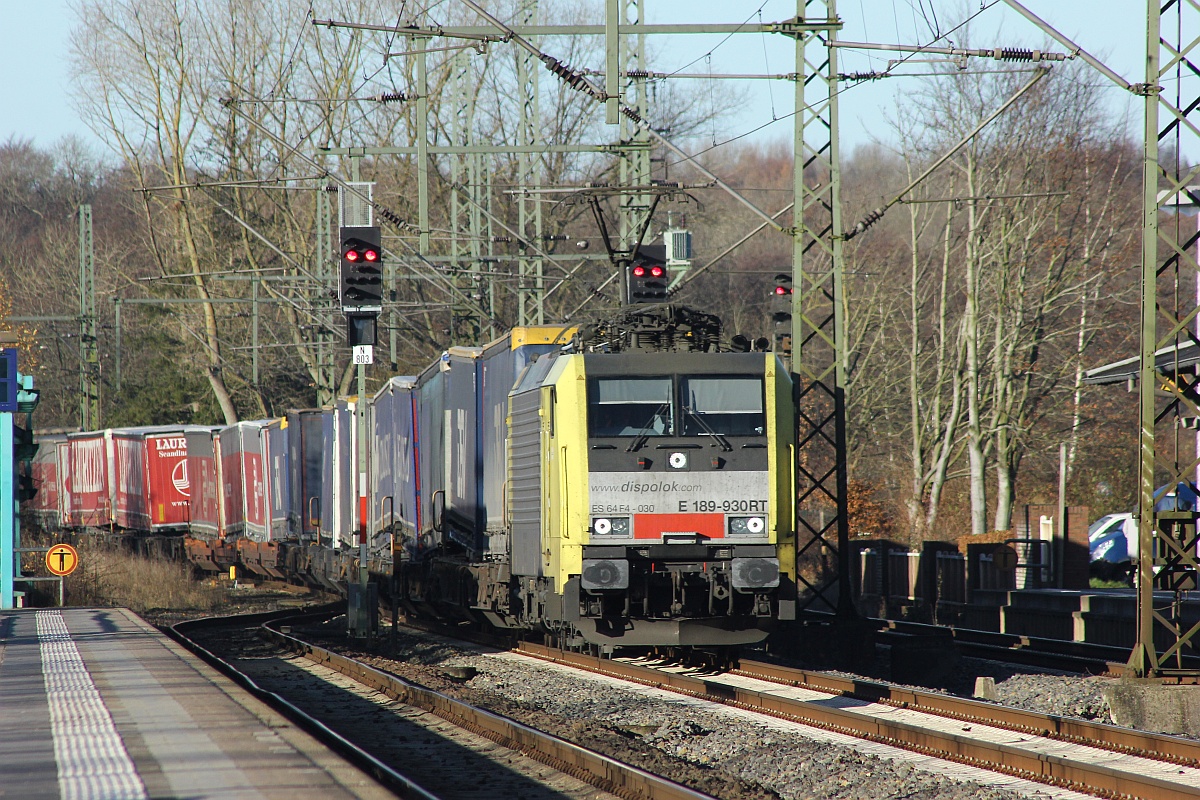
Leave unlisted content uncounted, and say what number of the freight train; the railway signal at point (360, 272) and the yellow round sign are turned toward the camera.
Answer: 3

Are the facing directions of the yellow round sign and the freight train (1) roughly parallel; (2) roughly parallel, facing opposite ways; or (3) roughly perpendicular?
roughly parallel

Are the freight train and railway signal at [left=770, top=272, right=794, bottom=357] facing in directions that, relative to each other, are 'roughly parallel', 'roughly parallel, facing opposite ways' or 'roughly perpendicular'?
roughly parallel

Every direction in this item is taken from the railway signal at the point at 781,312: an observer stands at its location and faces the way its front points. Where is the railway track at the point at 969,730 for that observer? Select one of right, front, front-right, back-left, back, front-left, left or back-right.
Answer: front

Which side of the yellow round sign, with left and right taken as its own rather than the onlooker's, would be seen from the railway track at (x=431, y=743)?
front

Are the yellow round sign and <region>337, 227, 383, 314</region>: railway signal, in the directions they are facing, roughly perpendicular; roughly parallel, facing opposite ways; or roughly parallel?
roughly parallel

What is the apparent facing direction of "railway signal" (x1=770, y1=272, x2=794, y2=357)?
toward the camera

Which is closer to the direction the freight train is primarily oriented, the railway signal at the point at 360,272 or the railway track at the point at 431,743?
the railway track

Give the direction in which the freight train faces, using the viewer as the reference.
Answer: facing the viewer

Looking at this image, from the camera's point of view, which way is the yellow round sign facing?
toward the camera
